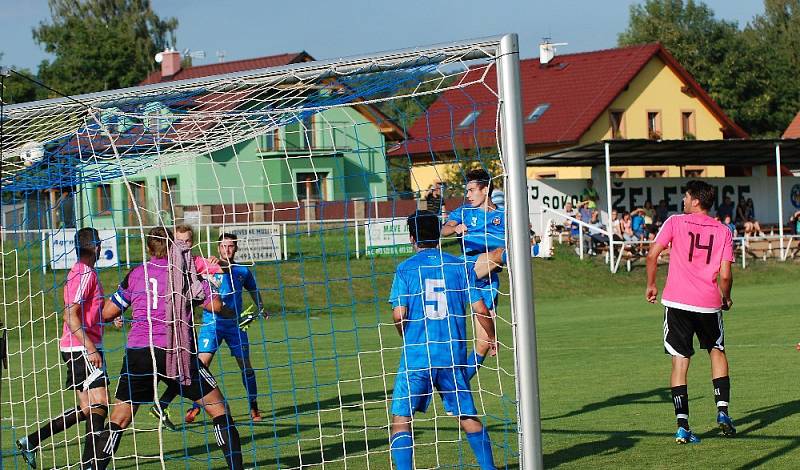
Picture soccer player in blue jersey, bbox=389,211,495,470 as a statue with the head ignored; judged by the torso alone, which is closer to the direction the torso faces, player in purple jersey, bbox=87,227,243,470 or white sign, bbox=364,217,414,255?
the white sign

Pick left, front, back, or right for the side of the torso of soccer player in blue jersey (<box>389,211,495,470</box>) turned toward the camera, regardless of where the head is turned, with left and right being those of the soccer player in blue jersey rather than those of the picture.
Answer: back

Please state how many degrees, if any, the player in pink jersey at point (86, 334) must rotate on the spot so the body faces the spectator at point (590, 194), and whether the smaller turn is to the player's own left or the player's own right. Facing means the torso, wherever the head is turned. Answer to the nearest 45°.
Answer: approximately 45° to the player's own left

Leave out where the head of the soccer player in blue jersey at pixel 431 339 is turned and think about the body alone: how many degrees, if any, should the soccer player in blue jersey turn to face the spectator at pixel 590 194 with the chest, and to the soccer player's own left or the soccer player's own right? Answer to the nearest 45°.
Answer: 0° — they already face them

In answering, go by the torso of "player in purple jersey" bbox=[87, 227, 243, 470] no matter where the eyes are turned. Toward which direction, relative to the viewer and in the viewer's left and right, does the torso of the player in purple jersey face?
facing away from the viewer

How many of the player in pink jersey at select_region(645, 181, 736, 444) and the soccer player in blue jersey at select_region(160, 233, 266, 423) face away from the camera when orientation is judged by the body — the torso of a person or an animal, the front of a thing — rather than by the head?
1

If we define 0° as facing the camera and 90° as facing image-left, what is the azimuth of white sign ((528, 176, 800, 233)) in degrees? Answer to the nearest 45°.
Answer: approximately 0°

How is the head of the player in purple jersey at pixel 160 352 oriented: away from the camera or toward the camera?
away from the camera

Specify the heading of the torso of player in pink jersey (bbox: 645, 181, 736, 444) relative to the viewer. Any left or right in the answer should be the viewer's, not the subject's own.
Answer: facing away from the viewer

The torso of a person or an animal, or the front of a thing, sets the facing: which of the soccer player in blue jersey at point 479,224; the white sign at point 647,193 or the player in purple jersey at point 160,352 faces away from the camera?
the player in purple jersey

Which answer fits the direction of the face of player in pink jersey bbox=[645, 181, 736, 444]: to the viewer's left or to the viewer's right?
to the viewer's left

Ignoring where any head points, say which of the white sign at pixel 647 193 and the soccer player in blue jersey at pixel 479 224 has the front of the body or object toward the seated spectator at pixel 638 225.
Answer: the white sign

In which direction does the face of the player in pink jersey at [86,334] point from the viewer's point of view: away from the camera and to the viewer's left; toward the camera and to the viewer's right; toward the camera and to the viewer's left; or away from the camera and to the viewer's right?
away from the camera and to the viewer's right
